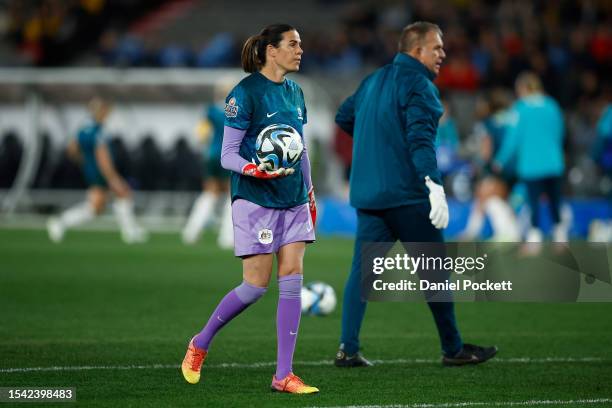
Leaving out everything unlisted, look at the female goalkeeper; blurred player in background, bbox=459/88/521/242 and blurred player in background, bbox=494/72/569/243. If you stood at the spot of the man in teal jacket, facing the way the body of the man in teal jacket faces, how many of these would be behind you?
1

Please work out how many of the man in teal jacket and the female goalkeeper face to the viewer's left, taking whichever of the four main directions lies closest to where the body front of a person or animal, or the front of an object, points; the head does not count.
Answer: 0

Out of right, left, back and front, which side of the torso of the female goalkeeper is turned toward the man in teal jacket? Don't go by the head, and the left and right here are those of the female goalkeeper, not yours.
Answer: left
